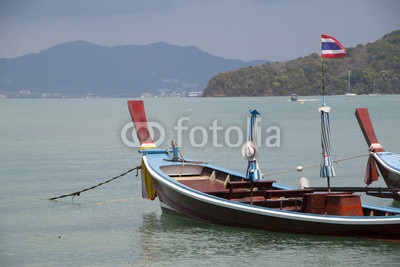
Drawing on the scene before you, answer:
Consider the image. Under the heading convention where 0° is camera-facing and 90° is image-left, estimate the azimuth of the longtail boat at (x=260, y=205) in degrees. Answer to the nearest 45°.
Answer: approximately 90°

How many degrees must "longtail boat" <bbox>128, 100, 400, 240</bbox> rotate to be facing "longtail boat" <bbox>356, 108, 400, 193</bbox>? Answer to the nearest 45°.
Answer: approximately 135° to its right
